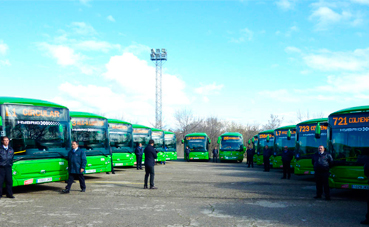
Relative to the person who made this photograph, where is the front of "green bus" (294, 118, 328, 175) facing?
facing the viewer and to the left of the viewer

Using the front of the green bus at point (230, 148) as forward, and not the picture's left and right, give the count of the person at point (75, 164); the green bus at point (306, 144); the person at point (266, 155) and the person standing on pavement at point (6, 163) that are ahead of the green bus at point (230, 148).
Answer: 4

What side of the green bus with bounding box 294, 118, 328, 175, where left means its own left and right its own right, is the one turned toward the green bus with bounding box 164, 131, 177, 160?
right

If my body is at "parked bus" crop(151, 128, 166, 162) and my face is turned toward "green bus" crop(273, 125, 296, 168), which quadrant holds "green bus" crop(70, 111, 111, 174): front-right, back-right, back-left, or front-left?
front-right

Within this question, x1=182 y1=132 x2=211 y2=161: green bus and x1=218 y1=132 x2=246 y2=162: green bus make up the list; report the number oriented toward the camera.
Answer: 2

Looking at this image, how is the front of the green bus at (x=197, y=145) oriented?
toward the camera

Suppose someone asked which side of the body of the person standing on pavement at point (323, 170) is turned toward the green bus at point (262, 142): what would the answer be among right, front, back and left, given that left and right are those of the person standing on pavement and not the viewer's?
back

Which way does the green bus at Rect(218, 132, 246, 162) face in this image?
toward the camera

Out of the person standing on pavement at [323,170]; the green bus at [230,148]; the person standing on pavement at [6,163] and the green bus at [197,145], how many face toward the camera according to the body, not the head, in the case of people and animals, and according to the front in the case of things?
4

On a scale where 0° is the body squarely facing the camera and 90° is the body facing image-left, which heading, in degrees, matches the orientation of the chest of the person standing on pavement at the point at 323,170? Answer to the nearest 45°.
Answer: approximately 0°

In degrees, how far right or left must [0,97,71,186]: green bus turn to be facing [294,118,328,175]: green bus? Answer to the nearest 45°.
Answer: approximately 45° to its left

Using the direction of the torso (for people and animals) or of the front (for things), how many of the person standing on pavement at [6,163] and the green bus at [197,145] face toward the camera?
2

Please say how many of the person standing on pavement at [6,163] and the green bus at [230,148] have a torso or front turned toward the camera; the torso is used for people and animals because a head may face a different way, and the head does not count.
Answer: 2
